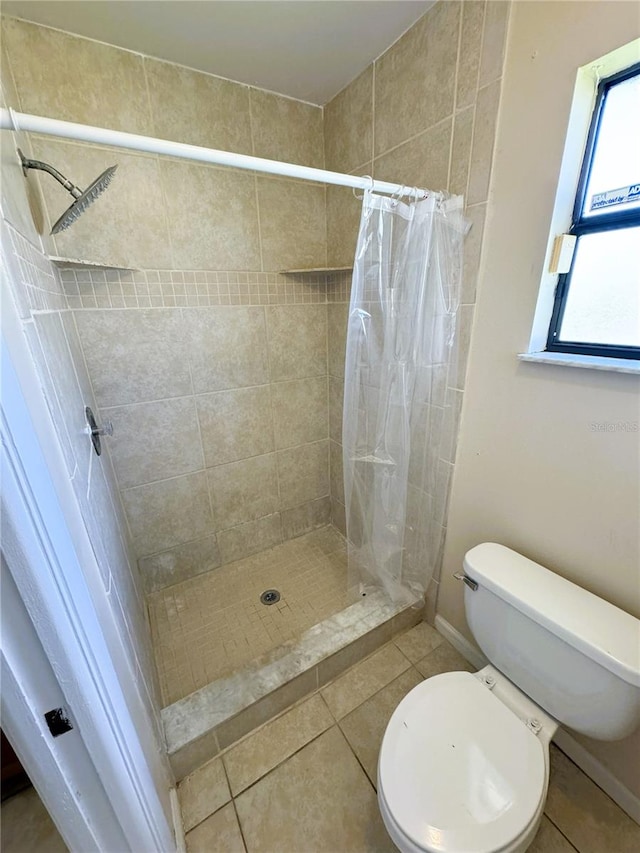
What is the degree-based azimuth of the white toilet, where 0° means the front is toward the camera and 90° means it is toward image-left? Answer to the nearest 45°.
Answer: approximately 45°

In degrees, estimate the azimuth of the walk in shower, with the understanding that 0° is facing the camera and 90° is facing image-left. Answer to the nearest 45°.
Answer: approximately 315°

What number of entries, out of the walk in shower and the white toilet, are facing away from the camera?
0
